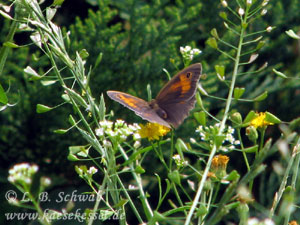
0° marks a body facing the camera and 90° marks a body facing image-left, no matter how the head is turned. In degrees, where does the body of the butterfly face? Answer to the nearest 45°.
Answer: approximately 135°
